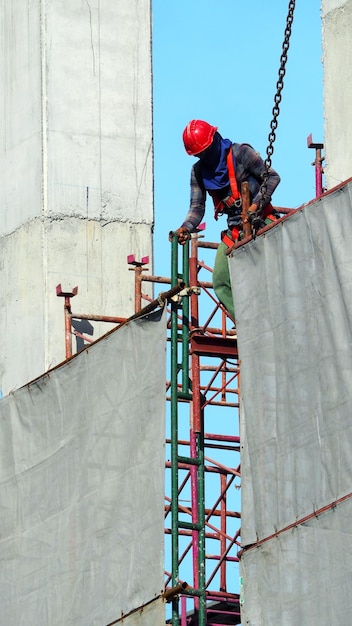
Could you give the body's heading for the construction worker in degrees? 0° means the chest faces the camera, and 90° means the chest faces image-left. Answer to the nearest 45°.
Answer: approximately 45°

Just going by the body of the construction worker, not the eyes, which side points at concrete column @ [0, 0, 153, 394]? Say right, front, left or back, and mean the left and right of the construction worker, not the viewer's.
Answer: right
